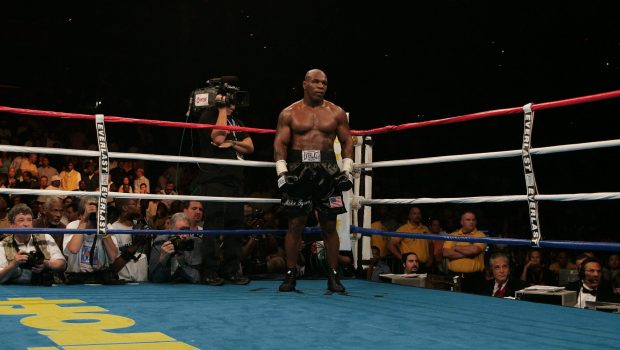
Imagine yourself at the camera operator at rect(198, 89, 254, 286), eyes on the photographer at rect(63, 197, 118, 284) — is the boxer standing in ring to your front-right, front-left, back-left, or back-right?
back-left

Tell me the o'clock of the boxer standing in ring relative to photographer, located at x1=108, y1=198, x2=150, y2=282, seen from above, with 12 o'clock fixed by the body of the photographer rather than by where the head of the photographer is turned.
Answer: The boxer standing in ring is roughly at 12 o'clock from the photographer.

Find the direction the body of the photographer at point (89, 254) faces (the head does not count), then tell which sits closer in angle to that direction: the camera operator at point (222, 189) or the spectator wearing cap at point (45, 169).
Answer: the camera operator

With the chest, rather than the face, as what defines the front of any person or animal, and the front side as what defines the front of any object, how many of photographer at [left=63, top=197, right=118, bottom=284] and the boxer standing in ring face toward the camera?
2

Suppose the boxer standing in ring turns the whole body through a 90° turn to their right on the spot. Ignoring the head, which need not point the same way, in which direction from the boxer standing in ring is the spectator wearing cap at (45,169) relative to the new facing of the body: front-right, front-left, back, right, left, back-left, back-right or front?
front-right

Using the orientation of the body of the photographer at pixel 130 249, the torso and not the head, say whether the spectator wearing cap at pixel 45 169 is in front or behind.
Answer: behind
